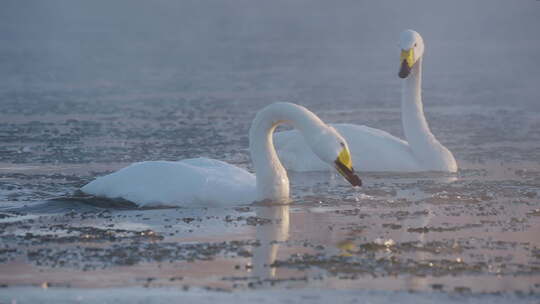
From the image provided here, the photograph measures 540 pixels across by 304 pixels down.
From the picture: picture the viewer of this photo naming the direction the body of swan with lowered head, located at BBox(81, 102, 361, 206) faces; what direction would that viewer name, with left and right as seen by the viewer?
facing to the right of the viewer

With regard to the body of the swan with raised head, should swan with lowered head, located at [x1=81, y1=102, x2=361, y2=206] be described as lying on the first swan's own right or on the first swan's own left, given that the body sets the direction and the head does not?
on the first swan's own right

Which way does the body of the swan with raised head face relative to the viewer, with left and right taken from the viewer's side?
facing to the right of the viewer

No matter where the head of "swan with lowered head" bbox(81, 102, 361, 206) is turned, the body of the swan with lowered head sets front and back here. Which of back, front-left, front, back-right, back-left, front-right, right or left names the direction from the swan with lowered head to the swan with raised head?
front-left
